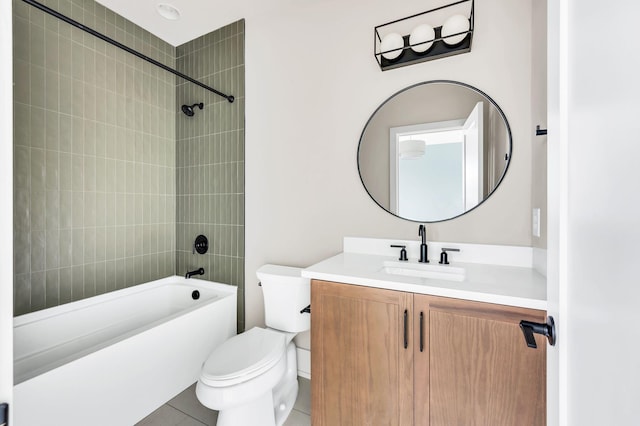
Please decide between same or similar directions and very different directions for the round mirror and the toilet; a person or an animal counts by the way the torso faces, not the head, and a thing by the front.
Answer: same or similar directions

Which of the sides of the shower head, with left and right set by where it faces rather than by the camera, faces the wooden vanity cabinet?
left

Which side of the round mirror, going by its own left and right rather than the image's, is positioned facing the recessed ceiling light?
right

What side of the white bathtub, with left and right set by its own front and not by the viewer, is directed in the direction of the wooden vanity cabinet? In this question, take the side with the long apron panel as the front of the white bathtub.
front

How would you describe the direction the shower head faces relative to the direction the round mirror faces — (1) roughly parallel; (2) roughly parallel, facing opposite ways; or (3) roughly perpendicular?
roughly parallel

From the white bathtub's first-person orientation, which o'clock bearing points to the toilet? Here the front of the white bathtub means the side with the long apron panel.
The toilet is roughly at 12 o'clock from the white bathtub.

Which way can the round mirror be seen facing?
toward the camera

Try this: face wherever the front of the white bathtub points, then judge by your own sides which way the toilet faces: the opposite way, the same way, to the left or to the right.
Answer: to the right

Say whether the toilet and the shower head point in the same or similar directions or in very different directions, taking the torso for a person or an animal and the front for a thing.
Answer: same or similar directions

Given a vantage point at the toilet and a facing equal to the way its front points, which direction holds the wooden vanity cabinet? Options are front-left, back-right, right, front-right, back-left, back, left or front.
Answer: left

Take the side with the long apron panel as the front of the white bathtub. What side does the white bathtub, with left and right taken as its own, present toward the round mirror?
front

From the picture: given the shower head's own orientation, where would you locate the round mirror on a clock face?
The round mirror is roughly at 9 o'clock from the shower head.

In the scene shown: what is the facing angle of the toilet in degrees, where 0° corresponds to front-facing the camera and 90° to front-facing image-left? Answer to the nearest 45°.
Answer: approximately 45°
